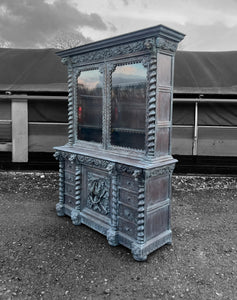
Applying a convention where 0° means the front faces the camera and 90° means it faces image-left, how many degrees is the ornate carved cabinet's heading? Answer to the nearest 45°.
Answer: approximately 45°
